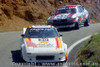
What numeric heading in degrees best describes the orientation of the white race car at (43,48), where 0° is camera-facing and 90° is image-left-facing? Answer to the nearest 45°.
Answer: approximately 0°

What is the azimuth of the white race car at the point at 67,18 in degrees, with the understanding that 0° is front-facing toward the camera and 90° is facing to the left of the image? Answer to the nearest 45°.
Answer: approximately 45°
